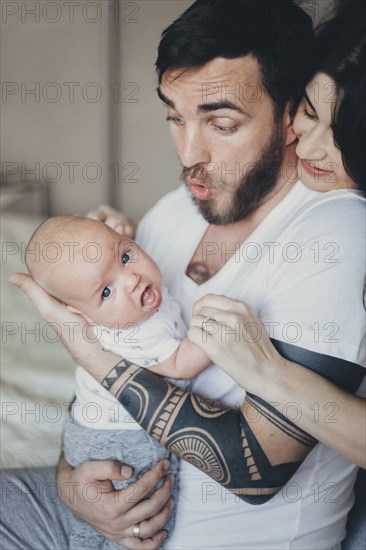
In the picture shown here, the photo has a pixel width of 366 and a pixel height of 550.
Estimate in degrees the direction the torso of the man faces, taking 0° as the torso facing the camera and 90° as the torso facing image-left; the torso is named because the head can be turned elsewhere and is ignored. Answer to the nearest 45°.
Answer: approximately 45°

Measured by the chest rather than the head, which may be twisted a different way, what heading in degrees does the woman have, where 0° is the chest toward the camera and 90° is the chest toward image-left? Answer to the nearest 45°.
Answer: approximately 45°
